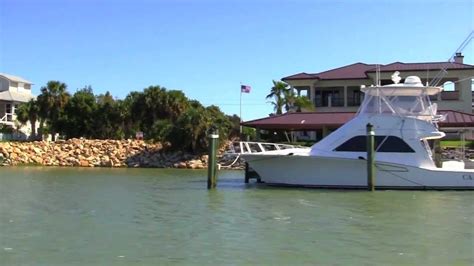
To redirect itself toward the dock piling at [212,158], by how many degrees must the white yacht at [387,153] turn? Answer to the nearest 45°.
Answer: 0° — it already faces it

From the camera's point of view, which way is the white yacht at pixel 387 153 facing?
to the viewer's left

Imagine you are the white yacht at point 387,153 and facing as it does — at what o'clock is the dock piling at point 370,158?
The dock piling is roughly at 10 o'clock from the white yacht.
